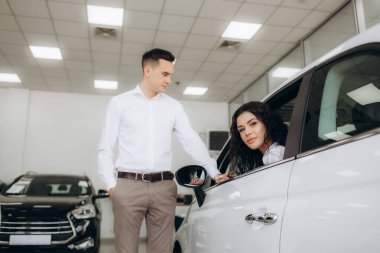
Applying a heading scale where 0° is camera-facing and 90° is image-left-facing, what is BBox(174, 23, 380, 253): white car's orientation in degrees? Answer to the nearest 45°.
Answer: approximately 135°

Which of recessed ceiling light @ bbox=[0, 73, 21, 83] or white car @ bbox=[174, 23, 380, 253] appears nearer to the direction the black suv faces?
the white car

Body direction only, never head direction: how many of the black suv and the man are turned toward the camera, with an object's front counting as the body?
2

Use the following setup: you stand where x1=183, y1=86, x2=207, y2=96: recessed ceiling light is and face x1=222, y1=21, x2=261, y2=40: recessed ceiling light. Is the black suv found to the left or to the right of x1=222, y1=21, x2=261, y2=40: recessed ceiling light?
right
